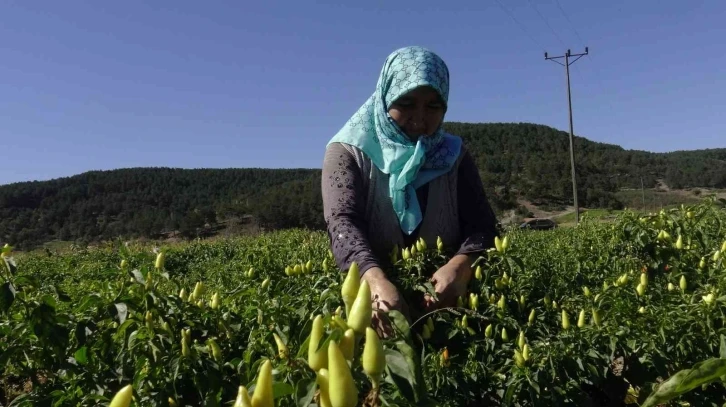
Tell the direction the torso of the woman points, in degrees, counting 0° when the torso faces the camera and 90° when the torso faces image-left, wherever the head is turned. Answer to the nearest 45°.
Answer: approximately 0°
